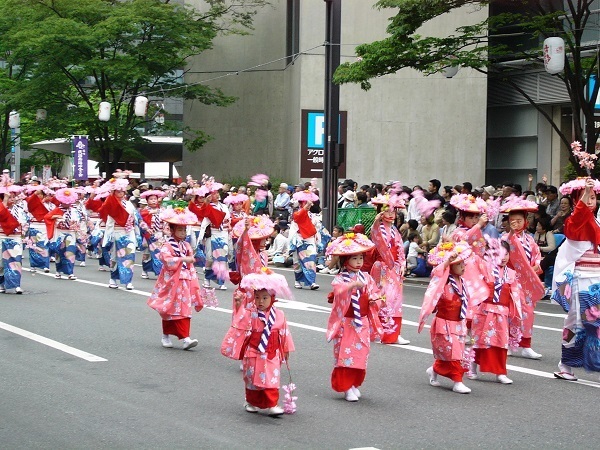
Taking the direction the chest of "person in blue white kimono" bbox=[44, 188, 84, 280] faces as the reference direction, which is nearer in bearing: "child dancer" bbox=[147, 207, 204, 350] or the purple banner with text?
the child dancer

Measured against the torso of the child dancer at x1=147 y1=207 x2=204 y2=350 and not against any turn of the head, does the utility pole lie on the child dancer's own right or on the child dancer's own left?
on the child dancer's own left

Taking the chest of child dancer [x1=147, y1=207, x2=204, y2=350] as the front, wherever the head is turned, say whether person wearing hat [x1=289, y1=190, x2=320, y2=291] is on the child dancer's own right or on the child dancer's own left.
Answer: on the child dancer's own left

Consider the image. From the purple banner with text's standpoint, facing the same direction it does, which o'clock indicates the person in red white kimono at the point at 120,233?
The person in red white kimono is roughly at 12 o'clock from the purple banner with text.

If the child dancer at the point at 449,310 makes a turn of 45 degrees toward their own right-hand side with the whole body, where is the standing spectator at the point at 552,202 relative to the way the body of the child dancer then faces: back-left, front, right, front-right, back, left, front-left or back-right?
back

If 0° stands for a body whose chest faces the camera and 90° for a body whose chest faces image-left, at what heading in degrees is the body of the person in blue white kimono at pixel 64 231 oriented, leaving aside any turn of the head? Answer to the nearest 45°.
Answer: approximately 0°

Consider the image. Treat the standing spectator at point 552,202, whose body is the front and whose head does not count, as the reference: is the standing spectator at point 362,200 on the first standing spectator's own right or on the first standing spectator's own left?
on the first standing spectator's own right

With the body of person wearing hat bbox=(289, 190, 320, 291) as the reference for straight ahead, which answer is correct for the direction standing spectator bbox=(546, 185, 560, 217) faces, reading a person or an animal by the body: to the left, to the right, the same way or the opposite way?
to the right

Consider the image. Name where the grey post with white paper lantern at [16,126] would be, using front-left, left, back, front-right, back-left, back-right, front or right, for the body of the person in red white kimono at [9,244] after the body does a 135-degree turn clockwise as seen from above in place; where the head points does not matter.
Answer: right
